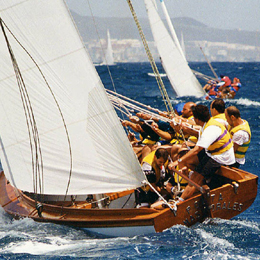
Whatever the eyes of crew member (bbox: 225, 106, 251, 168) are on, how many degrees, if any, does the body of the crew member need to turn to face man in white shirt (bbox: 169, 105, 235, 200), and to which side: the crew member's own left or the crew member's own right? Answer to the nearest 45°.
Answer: approximately 45° to the crew member's own left

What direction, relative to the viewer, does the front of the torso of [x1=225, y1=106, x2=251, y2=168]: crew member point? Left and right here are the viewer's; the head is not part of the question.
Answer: facing to the left of the viewer

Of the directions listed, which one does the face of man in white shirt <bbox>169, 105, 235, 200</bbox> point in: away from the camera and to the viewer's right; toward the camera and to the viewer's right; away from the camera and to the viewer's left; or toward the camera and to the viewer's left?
away from the camera and to the viewer's left

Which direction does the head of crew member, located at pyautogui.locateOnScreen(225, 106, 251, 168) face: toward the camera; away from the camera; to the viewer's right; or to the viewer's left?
to the viewer's left
